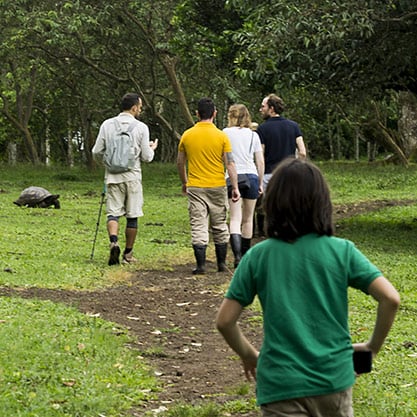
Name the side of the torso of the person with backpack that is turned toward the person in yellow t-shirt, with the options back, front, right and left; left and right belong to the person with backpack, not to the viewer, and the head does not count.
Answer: right

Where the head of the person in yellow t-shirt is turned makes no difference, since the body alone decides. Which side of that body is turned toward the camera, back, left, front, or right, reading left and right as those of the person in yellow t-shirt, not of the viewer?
back

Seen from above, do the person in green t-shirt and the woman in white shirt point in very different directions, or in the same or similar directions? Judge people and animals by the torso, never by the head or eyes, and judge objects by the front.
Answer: same or similar directions

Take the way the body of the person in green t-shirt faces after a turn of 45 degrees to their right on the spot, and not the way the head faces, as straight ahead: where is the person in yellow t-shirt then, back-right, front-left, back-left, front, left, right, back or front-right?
front-left

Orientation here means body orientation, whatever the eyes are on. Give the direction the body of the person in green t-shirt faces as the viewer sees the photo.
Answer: away from the camera

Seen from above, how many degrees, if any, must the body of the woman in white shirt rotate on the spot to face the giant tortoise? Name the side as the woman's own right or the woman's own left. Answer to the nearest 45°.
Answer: approximately 45° to the woman's own left

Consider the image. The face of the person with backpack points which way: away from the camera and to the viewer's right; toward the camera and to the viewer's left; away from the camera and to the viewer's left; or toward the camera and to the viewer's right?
away from the camera and to the viewer's right

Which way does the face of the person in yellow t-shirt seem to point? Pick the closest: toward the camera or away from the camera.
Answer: away from the camera

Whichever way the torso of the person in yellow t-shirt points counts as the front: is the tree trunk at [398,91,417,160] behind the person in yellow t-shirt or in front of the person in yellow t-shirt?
in front

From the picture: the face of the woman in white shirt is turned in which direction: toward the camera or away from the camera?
away from the camera

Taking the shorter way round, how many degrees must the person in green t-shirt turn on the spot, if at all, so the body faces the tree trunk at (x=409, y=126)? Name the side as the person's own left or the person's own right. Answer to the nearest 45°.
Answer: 0° — they already face it

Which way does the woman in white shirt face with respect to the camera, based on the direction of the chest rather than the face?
away from the camera

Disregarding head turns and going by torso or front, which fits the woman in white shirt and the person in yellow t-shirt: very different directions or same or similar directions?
same or similar directions

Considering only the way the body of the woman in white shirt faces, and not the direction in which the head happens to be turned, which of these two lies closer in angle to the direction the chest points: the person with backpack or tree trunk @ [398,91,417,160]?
the tree trunk

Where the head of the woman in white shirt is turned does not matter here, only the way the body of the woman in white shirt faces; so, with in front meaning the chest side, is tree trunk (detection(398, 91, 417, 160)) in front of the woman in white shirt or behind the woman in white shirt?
in front

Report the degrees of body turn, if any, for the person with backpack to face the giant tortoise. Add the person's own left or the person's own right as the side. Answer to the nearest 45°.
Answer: approximately 45° to the person's own left

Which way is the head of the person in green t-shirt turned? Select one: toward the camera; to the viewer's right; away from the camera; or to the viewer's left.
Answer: away from the camera
